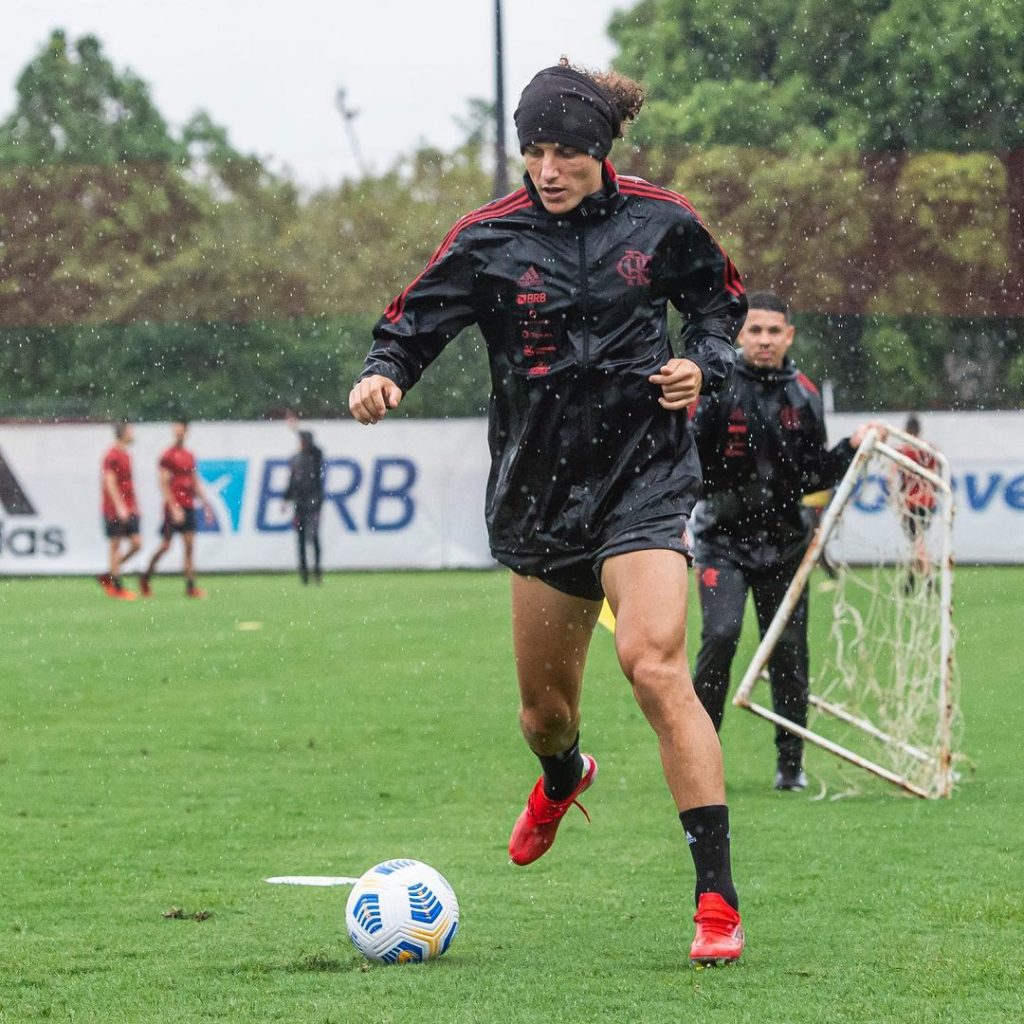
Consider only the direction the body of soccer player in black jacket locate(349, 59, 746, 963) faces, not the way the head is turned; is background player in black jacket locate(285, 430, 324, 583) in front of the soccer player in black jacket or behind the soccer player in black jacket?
behind

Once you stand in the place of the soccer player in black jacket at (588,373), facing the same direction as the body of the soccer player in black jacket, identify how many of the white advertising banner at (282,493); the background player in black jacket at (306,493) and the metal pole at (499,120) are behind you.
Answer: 3

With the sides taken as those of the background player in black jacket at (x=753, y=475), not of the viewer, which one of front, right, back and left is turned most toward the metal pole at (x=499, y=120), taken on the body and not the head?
back

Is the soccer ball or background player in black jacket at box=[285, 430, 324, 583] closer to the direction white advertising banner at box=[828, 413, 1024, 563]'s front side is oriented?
the soccer ball

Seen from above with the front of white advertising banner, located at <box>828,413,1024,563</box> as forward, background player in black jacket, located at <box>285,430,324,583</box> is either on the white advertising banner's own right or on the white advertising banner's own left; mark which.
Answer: on the white advertising banner's own right

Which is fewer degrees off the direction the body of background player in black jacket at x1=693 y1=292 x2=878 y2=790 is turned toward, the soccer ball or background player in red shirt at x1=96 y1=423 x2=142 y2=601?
the soccer ball

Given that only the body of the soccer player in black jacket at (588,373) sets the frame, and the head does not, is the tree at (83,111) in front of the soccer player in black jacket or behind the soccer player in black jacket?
behind
